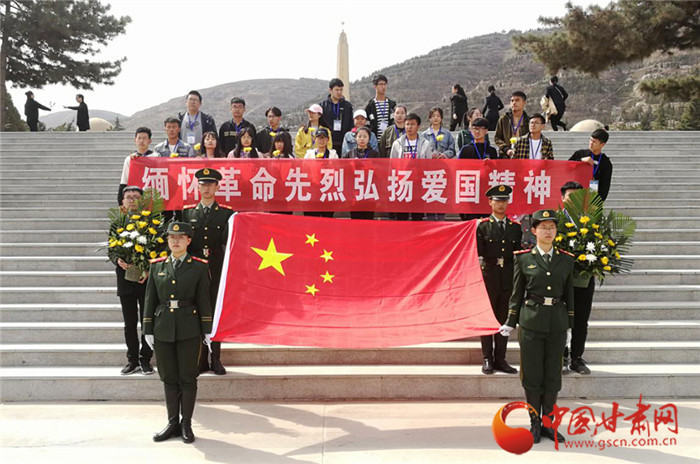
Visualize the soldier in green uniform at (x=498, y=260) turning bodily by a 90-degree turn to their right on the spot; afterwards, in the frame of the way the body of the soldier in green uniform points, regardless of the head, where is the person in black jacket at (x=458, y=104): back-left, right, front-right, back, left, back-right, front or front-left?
right

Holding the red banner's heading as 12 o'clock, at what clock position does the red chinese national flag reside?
The red chinese national flag is roughly at 12 o'clock from the red banner.

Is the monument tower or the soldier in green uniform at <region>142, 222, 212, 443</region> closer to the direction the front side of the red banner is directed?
the soldier in green uniform

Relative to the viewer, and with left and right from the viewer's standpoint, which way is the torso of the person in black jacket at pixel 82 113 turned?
facing to the left of the viewer

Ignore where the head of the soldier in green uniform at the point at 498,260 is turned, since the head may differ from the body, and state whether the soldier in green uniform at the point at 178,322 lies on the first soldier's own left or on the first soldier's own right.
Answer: on the first soldier's own right

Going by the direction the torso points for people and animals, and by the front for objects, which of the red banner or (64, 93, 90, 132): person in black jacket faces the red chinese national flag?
the red banner

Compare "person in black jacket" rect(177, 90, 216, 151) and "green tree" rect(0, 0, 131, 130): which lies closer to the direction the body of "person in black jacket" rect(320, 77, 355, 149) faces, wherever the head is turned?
the person in black jacket

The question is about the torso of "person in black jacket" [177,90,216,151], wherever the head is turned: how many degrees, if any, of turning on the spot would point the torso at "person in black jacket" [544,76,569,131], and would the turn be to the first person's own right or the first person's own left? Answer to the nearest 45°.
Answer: approximately 135° to the first person's own left

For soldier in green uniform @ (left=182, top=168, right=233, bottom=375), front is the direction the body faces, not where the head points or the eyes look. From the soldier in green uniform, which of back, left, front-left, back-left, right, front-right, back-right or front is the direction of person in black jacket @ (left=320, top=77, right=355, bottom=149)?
back-left

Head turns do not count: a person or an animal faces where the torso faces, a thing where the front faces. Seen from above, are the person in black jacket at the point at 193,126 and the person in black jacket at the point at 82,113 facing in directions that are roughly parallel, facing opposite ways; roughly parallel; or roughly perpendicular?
roughly perpendicular

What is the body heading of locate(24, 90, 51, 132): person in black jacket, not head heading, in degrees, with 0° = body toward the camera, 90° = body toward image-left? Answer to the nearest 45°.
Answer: approximately 270°
